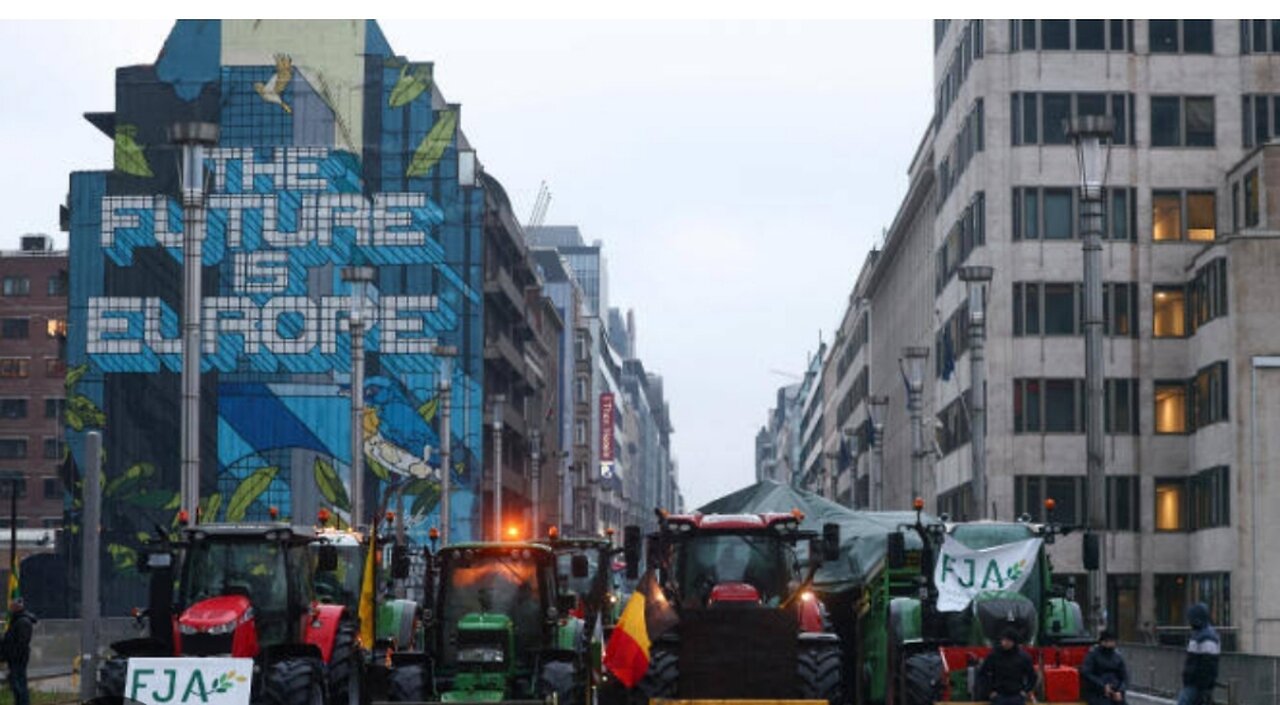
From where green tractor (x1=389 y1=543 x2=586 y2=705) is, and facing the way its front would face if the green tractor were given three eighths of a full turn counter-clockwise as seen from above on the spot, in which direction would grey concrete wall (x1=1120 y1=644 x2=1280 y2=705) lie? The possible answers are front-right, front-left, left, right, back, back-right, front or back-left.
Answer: front

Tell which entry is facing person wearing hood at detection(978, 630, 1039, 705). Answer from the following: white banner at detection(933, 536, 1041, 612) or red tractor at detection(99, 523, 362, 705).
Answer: the white banner

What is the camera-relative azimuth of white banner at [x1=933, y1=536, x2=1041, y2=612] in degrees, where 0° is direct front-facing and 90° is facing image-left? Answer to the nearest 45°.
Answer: approximately 0°

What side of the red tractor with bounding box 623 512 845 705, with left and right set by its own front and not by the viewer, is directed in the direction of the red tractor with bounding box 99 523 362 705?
right

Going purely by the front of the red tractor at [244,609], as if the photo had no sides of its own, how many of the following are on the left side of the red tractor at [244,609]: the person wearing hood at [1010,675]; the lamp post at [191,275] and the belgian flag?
2
